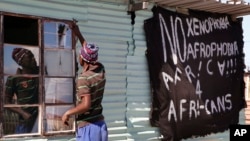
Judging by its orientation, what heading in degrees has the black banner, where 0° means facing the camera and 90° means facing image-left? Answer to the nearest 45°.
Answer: approximately 315°

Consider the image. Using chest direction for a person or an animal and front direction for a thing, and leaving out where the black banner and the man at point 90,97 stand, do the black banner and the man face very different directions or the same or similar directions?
very different directions

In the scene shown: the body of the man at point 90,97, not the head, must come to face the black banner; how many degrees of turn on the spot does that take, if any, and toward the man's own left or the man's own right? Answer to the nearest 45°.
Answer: approximately 90° to the man's own right

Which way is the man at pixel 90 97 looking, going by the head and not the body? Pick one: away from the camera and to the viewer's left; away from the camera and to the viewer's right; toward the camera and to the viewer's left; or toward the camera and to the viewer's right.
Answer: away from the camera and to the viewer's left

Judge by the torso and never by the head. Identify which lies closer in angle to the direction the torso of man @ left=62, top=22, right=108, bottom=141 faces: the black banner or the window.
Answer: the window

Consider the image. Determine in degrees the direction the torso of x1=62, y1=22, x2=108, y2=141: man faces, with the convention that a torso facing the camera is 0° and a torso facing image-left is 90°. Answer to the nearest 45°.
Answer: approximately 135°

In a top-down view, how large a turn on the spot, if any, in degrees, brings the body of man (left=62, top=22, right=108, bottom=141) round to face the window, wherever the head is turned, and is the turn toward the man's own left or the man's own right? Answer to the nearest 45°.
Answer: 0° — they already face it

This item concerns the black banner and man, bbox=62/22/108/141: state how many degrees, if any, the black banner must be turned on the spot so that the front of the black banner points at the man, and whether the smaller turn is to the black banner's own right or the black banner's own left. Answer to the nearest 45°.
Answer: approximately 45° to the black banner's own right

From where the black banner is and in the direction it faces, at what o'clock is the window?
The window is roughly at 3 o'clock from the black banner.
